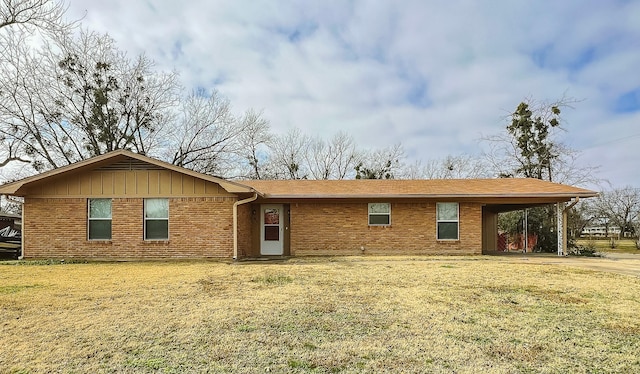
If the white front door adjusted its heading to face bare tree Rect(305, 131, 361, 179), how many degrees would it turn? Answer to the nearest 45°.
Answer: approximately 180°

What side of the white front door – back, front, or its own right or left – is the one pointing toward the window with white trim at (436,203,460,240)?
left

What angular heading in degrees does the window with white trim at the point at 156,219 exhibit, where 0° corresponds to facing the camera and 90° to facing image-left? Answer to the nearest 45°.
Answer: approximately 0°

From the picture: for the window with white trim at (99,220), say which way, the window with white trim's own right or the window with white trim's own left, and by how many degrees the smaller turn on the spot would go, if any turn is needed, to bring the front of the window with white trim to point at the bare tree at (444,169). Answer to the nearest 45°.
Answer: approximately 135° to the window with white trim's own left

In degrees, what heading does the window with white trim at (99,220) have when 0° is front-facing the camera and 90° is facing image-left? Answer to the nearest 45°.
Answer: approximately 0°

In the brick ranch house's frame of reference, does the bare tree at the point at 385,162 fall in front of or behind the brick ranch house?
behind
